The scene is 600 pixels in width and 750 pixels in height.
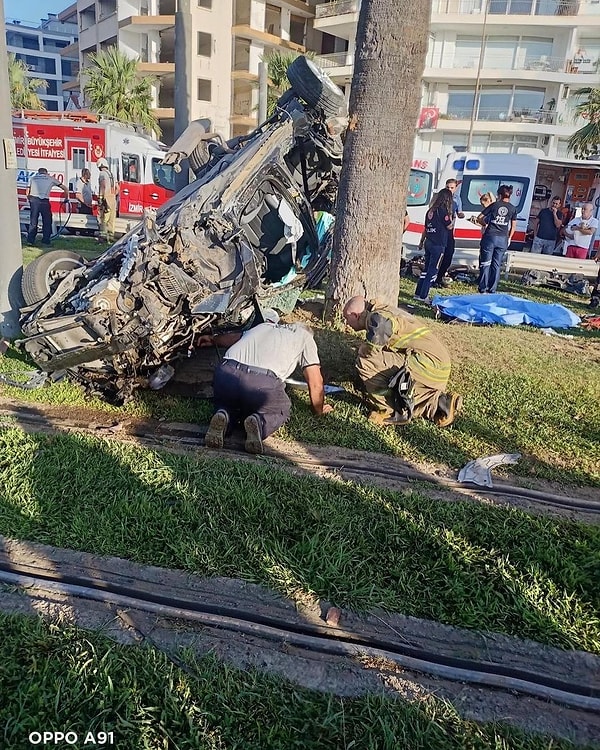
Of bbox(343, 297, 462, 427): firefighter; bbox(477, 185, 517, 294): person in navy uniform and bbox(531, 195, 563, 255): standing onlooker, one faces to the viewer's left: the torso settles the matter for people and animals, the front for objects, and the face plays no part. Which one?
the firefighter

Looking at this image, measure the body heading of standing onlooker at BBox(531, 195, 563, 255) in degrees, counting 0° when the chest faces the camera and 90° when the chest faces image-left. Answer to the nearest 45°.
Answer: approximately 315°

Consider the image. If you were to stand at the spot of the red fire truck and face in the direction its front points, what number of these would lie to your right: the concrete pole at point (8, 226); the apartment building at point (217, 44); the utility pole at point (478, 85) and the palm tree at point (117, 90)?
1

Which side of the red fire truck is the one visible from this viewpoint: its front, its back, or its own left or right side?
right

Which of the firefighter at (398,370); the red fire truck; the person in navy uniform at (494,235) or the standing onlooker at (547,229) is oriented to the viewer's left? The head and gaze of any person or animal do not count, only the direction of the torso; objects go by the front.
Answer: the firefighter

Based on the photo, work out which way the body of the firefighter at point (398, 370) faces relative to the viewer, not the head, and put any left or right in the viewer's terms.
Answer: facing to the left of the viewer

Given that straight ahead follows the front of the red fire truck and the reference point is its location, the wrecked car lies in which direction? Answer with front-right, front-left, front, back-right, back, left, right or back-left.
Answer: right
